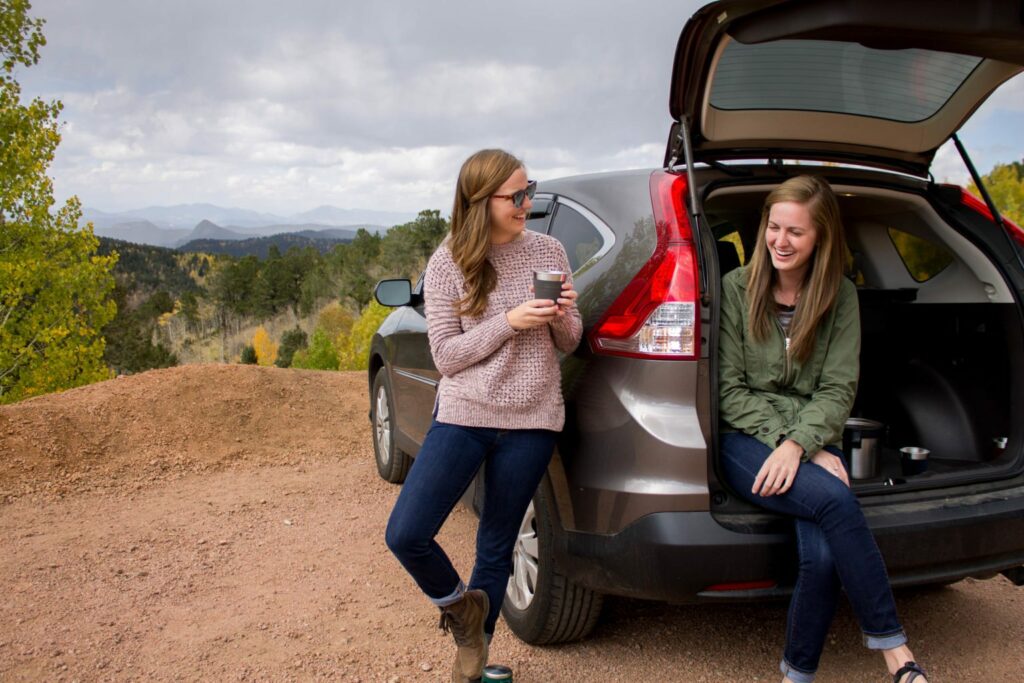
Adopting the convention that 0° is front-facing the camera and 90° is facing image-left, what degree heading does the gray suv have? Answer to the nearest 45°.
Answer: approximately 135°

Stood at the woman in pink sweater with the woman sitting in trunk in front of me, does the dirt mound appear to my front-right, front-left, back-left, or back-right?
back-left

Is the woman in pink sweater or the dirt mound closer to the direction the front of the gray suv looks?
the dirt mound

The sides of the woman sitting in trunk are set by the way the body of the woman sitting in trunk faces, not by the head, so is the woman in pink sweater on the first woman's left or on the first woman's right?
on the first woman's right

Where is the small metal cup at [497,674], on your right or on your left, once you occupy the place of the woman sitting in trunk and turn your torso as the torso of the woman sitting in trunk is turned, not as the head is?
on your right

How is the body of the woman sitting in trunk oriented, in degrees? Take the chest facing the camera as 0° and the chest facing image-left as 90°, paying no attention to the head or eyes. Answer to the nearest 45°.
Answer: approximately 0°

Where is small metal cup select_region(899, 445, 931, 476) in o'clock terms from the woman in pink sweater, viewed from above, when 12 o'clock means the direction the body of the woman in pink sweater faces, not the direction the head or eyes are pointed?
The small metal cup is roughly at 10 o'clock from the woman in pink sweater.

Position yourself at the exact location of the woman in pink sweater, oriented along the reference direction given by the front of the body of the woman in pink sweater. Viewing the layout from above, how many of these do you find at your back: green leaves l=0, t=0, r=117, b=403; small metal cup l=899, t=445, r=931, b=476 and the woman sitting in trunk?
1

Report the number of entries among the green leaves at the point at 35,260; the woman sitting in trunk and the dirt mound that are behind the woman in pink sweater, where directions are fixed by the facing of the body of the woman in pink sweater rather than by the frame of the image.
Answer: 2

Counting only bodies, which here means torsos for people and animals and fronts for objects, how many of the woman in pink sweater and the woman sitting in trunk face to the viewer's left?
0

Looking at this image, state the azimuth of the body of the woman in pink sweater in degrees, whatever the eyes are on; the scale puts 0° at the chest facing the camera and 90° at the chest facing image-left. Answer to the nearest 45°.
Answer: approximately 315°

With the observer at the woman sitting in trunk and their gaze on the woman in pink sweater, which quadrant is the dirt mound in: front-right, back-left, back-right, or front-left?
front-right
